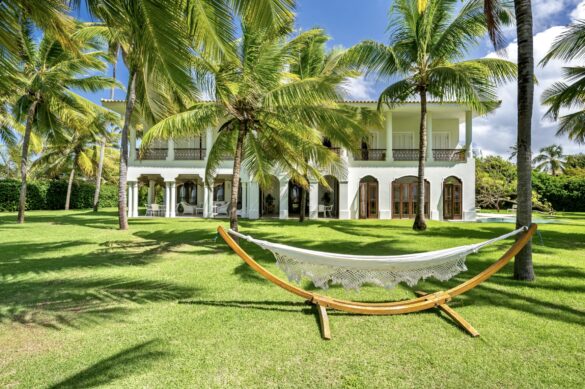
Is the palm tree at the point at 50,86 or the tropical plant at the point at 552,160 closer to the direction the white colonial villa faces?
the palm tree

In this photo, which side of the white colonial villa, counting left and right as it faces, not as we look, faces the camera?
front

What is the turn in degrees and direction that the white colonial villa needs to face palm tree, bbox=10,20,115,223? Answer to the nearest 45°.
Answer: approximately 90° to its right

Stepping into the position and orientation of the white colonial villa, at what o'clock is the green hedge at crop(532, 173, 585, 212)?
The green hedge is roughly at 8 o'clock from the white colonial villa.

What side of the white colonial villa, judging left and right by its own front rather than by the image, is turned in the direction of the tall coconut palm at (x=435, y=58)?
front

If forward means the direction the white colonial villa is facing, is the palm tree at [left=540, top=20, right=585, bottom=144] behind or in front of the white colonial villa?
in front

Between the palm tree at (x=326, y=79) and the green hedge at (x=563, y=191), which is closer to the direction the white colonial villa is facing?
the palm tree

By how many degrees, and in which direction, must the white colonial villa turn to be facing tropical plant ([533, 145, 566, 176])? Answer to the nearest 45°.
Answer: approximately 135° to its left

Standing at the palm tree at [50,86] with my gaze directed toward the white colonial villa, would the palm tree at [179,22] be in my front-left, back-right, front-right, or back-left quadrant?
front-right

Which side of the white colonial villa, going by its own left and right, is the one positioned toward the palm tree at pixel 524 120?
front
